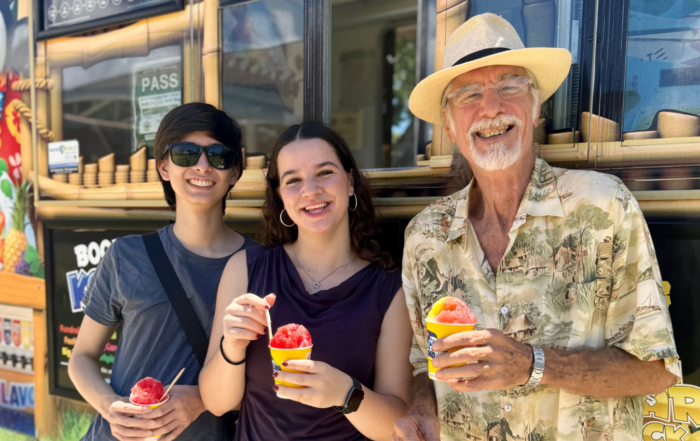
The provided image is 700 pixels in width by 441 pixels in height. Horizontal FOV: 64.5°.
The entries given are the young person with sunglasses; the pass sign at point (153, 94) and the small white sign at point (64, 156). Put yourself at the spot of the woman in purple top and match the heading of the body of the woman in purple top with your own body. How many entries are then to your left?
0

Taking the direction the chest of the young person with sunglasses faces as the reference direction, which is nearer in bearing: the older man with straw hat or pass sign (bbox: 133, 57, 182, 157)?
the older man with straw hat

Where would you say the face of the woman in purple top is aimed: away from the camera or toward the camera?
toward the camera

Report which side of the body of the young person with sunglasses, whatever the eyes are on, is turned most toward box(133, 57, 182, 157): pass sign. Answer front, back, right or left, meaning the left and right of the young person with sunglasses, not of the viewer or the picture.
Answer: back

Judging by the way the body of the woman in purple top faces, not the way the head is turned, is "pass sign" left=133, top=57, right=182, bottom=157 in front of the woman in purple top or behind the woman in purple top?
behind

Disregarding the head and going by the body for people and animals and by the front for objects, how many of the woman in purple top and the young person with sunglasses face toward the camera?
2

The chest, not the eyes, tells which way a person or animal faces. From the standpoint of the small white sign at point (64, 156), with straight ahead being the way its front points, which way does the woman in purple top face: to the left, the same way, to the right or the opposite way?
the same way

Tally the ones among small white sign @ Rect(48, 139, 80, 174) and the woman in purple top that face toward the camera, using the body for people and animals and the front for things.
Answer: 2

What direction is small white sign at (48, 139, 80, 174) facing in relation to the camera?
toward the camera

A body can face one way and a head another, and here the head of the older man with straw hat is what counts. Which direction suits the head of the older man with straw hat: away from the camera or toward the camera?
toward the camera

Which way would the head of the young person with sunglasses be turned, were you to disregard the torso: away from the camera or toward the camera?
toward the camera

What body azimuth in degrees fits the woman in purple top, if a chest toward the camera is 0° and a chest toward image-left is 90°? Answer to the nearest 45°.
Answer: approximately 0°

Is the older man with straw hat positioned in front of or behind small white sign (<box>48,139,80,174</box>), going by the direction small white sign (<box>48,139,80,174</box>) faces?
in front

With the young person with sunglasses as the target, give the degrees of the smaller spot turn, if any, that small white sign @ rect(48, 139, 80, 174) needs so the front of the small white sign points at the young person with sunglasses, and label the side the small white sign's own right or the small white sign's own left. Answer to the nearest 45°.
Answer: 0° — it already faces them

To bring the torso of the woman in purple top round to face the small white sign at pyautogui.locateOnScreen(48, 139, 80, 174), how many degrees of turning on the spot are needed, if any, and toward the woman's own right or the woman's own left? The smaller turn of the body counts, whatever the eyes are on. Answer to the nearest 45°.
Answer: approximately 135° to the woman's own right

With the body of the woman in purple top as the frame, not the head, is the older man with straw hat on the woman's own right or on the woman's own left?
on the woman's own left

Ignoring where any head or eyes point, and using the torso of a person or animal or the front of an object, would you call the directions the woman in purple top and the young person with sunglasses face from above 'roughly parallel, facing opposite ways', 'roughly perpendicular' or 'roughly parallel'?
roughly parallel

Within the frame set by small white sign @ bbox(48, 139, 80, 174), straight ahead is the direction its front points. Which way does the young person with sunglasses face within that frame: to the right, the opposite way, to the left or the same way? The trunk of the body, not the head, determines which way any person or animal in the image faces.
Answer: the same way

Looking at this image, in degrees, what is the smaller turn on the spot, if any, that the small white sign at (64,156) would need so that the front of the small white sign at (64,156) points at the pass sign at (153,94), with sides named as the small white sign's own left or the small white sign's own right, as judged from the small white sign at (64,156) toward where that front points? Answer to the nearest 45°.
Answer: approximately 45° to the small white sign's own left
